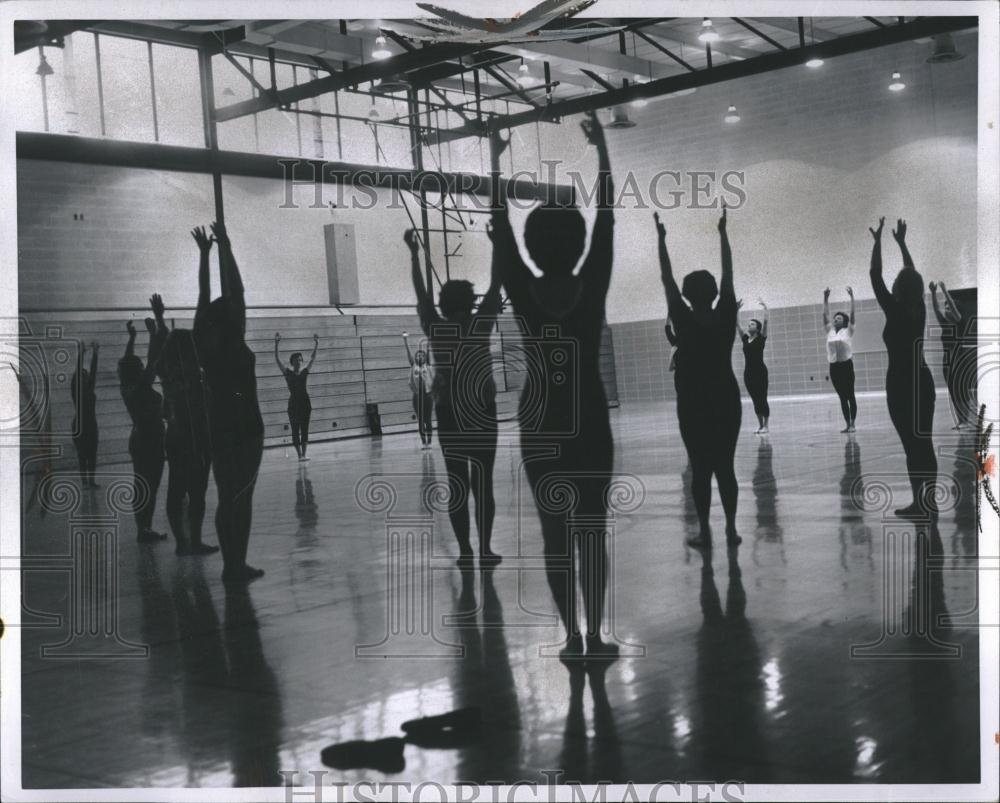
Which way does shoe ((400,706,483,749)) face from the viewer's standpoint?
to the viewer's left

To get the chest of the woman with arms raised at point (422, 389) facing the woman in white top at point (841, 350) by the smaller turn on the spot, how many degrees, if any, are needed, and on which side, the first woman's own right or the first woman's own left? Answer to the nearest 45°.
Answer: approximately 90° to the first woman's own left

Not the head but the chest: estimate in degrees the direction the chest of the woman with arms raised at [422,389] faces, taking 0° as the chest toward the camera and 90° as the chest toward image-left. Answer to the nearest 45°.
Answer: approximately 0°

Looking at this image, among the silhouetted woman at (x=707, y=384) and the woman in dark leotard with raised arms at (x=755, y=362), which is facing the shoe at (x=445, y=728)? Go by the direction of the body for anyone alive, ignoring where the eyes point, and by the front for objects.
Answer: the woman in dark leotard with raised arms at (x=755, y=362)

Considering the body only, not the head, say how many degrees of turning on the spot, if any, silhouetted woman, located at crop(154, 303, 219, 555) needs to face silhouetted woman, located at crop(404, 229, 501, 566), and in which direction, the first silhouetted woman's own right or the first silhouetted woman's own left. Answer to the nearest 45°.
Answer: approximately 45° to the first silhouetted woman's own right

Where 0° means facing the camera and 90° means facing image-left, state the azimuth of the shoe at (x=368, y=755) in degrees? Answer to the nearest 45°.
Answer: approximately 90°

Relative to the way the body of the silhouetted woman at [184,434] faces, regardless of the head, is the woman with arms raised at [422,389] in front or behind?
in front
